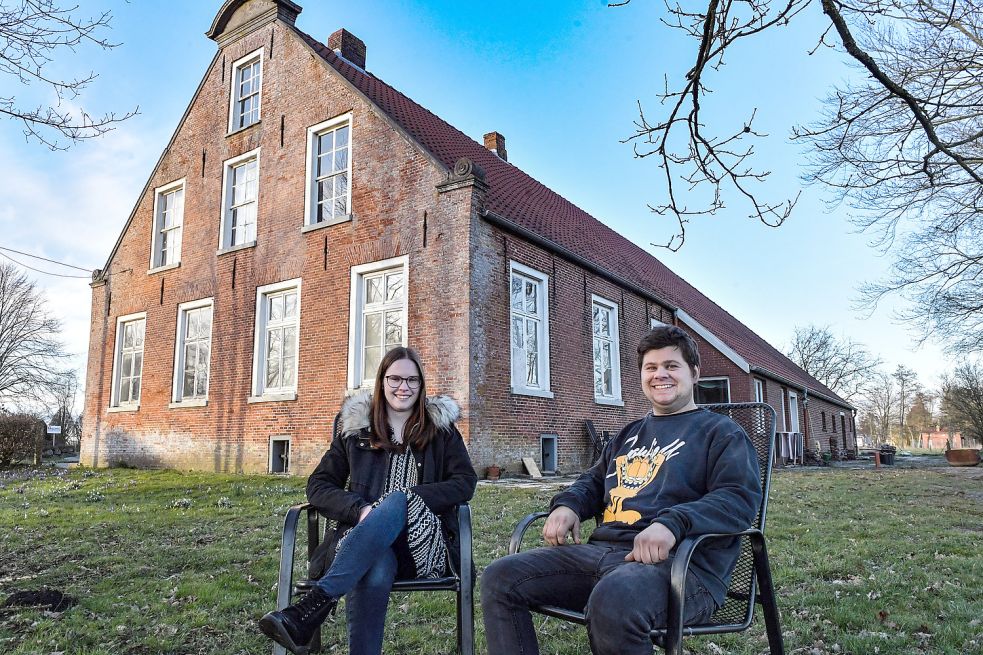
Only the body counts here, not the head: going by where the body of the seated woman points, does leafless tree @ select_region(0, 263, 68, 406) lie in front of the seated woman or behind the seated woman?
behind

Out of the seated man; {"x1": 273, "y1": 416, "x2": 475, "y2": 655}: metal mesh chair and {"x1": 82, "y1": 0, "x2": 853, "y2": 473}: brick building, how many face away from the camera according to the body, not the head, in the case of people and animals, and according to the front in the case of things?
0

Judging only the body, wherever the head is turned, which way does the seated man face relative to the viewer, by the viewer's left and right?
facing the viewer and to the left of the viewer

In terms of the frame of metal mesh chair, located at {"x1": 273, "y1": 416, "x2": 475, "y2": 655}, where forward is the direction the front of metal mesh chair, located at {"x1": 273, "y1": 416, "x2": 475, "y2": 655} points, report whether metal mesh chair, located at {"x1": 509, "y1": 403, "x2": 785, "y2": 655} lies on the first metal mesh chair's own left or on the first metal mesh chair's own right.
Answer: on the first metal mesh chair's own left

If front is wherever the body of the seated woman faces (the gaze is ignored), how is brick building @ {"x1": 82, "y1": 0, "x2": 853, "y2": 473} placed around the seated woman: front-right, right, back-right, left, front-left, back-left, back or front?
back

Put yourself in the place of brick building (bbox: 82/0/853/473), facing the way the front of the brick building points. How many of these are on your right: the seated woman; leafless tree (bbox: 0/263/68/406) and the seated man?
1

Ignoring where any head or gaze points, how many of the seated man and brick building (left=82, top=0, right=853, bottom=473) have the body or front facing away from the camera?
0

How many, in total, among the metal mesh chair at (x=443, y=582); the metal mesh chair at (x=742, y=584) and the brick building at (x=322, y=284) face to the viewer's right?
0

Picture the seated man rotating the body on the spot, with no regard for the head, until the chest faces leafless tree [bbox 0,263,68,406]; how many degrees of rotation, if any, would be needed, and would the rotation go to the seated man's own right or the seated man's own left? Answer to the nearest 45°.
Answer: approximately 90° to the seated man's own right

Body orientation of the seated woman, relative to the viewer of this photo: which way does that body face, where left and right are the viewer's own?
facing the viewer

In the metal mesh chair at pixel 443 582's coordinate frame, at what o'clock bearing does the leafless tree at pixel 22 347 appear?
The leafless tree is roughly at 5 o'clock from the metal mesh chair.
